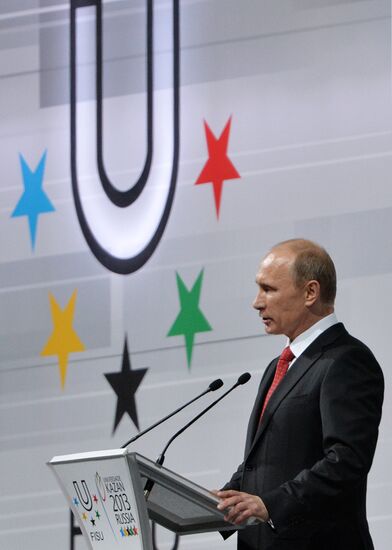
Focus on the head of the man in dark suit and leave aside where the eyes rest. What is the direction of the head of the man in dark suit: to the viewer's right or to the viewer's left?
to the viewer's left

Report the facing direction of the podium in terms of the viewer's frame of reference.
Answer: facing the viewer and to the left of the viewer

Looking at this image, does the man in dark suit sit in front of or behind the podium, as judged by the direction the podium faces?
behind
